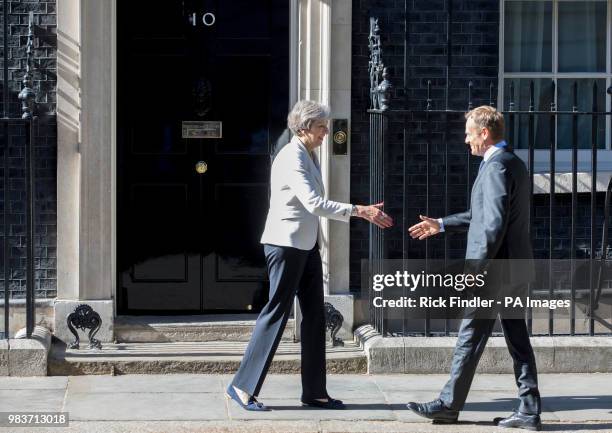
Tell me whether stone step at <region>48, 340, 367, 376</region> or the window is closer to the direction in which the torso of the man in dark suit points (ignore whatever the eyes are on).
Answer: the stone step

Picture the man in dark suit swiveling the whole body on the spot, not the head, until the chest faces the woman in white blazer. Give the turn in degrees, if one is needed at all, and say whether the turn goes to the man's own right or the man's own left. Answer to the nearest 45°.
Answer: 0° — they already face them

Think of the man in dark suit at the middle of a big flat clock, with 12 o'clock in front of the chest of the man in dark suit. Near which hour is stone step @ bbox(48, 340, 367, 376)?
The stone step is roughly at 1 o'clock from the man in dark suit.

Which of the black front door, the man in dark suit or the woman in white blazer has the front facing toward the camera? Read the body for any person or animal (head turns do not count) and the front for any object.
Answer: the black front door

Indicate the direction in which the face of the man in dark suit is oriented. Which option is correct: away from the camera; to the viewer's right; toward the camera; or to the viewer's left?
to the viewer's left

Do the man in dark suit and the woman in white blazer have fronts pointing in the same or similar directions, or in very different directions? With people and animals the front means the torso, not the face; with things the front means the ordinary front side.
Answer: very different directions

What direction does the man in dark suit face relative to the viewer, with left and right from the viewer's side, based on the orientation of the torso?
facing to the left of the viewer

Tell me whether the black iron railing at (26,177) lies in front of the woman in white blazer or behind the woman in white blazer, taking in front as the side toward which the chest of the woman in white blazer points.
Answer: behind

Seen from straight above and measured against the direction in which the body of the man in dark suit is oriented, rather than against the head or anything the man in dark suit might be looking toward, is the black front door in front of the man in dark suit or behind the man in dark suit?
in front

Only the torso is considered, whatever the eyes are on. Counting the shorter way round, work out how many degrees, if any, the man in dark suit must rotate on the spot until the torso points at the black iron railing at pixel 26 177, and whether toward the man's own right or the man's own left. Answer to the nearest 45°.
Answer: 0° — they already face it

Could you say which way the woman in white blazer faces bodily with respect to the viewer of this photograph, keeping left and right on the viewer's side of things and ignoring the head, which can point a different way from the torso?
facing to the right of the viewer

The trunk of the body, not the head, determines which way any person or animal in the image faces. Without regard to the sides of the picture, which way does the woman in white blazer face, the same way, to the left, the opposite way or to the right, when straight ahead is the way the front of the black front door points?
to the left

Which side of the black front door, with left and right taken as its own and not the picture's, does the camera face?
front

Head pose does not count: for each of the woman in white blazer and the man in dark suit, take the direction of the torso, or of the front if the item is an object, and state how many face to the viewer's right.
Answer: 1

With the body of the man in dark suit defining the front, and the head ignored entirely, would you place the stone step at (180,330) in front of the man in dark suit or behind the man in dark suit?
in front

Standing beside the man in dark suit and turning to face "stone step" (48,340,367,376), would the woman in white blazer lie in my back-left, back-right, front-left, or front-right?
front-left

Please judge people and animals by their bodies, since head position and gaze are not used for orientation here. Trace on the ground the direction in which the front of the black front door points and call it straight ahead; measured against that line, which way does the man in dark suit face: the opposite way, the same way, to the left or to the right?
to the right

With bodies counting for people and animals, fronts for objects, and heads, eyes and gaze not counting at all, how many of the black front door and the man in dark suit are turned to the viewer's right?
0

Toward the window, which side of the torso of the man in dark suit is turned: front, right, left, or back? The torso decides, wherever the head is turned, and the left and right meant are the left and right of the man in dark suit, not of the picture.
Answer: right

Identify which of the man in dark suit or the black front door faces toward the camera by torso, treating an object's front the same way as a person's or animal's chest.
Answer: the black front door
